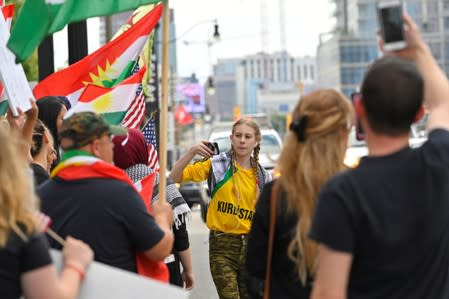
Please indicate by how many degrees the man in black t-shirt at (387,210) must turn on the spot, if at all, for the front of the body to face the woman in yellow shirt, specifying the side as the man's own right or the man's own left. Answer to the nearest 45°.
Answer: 0° — they already face them

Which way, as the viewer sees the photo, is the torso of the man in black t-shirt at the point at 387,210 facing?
away from the camera

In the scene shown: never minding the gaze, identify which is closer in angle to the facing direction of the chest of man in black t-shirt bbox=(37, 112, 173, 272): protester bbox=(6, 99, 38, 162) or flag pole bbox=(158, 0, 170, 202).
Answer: the flag pole

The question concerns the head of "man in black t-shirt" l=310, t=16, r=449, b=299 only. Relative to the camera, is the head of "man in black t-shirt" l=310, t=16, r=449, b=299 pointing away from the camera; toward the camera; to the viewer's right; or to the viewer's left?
away from the camera

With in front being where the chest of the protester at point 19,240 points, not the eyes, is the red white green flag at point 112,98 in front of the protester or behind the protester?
in front

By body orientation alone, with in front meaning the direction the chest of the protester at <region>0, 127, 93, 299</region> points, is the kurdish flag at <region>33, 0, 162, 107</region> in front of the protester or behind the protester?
in front

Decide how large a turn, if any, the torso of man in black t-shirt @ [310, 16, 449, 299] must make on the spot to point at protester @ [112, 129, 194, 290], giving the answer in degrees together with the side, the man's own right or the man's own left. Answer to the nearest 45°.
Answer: approximately 45° to the man's own left

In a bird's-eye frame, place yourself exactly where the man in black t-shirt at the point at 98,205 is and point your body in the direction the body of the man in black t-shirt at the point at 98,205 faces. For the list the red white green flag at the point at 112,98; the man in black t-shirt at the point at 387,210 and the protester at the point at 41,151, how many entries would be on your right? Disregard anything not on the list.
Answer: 1

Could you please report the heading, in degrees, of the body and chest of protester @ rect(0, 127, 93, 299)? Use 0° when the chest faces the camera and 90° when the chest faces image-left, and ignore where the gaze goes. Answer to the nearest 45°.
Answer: approximately 225°

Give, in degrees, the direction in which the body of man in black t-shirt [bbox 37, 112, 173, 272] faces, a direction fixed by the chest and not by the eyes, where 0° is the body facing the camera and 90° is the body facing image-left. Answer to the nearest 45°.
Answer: approximately 225°

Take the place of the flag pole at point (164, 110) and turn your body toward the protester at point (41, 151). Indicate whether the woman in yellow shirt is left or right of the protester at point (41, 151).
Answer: right

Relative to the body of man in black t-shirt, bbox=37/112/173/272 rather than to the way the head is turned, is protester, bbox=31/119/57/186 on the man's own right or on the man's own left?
on the man's own left
